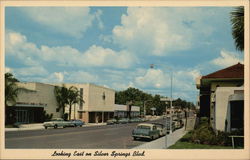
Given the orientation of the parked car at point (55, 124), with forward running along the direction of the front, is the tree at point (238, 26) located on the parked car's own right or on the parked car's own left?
on the parked car's own left

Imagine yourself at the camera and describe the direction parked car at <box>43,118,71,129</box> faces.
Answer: facing the viewer and to the left of the viewer

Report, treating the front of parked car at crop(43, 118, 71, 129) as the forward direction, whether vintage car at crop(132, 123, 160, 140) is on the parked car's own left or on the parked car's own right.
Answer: on the parked car's own left

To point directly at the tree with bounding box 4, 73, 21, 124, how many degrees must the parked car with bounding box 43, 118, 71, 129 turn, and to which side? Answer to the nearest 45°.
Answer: approximately 45° to its right

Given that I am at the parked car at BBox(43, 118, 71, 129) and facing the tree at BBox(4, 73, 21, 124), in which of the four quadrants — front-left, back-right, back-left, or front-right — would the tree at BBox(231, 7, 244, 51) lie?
back-left

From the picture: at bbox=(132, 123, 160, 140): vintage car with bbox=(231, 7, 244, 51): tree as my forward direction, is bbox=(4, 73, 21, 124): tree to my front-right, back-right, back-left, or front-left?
back-right

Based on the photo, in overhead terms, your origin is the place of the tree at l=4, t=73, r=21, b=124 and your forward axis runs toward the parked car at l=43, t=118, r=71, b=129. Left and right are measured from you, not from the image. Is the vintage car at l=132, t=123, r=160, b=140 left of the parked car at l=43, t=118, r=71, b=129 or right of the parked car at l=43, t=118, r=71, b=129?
right
